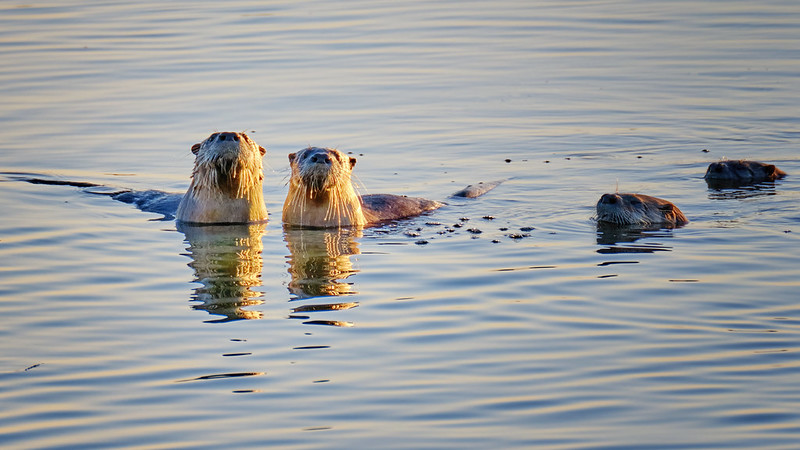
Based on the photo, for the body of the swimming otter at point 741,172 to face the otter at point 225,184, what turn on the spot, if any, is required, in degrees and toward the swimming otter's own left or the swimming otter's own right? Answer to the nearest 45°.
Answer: approximately 45° to the swimming otter's own left

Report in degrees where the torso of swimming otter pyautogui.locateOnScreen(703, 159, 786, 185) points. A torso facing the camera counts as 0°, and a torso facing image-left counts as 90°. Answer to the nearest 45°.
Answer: approximately 90°

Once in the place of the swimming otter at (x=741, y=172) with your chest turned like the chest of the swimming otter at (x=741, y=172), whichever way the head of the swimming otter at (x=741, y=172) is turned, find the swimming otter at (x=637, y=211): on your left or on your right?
on your left

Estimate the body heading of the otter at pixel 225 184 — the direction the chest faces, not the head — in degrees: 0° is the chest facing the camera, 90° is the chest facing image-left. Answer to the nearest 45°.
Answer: approximately 0°

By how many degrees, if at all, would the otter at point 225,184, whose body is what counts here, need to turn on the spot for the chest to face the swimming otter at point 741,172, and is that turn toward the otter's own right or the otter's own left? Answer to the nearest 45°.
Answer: approximately 90° to the otter's own left

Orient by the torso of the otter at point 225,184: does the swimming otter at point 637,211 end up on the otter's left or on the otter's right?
on the otter's left

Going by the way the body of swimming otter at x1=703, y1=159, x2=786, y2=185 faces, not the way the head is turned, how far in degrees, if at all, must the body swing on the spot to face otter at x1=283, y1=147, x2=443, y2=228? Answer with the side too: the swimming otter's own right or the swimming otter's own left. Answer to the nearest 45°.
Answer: approximately 45° to the swimming otter's own left

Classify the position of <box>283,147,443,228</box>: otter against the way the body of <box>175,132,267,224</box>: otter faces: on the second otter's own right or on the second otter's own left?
on the second otter's own left
